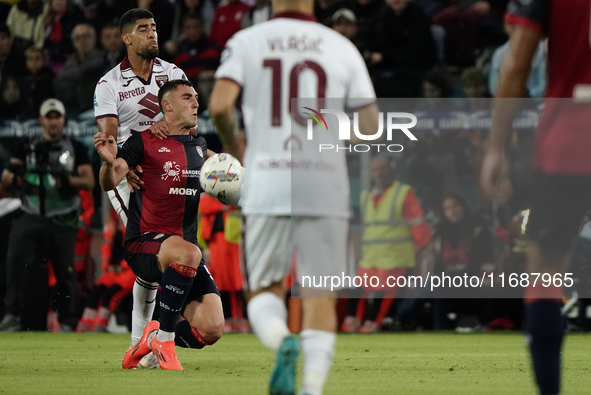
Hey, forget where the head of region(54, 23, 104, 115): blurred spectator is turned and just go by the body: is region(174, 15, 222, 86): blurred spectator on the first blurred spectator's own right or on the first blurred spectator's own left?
on the first blurred spectator's own left

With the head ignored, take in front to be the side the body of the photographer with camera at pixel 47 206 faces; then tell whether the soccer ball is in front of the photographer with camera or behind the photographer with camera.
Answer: in front

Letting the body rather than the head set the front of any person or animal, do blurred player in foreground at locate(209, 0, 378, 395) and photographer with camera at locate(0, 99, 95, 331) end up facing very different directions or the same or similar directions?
very different directions

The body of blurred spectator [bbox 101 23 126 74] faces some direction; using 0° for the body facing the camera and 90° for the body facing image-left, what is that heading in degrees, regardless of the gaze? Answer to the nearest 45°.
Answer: approximately 0°

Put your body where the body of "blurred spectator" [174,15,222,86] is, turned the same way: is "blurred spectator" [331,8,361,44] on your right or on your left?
on your left
